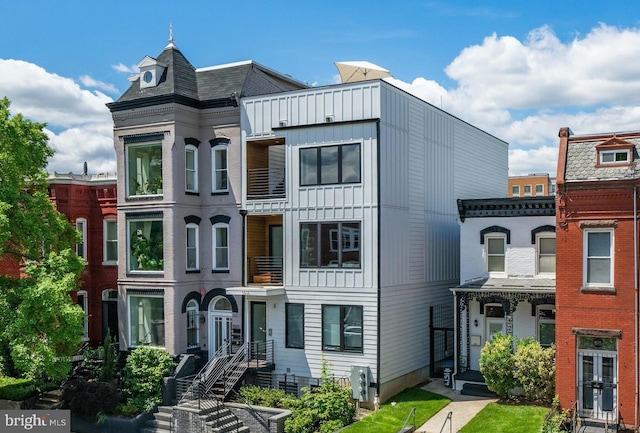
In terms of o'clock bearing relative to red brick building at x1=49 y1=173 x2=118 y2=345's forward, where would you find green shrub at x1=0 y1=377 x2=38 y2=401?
The green shrub is roughly at 1 o'clock from the red brick building.

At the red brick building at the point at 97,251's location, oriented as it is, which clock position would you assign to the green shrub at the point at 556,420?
The green shrub is roughly at 9 o'clock from the red brick building.

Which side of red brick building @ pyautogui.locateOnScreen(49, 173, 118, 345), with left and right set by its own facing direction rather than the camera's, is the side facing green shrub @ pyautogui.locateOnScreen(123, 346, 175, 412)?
front

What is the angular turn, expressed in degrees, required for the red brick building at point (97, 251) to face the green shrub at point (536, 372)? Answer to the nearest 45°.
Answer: approximately 45° to its left

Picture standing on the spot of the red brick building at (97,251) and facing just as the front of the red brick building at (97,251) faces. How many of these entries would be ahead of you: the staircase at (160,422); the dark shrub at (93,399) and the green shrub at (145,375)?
3

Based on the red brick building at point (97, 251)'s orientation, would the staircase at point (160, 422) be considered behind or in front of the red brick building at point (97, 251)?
in front

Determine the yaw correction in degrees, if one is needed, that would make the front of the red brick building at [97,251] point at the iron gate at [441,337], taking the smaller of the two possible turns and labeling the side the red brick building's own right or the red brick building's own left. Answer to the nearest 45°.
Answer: approximately 45° to the red brick building's own left

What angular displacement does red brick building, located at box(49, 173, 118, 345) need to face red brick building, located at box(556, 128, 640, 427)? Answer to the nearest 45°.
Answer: approximately 45° to its left

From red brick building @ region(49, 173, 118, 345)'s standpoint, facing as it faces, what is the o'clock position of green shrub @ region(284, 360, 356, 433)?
The green shrub is roughly at 11 o'clock from the red brick building.

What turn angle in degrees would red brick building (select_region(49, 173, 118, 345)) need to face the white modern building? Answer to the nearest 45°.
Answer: approximately 45° to its left

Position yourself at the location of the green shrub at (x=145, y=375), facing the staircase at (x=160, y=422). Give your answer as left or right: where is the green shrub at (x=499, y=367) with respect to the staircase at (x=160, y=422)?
left

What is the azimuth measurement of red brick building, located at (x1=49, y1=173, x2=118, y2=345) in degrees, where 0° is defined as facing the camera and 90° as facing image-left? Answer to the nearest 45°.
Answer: approximately 0°

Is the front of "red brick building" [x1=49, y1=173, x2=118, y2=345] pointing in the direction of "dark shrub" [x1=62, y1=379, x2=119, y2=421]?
yes
